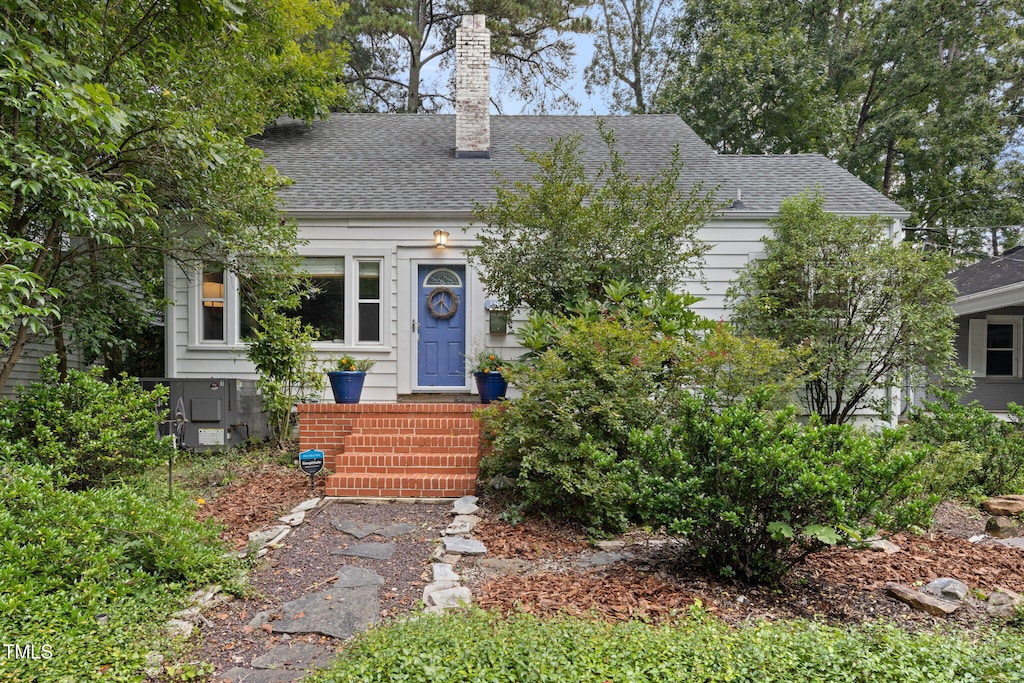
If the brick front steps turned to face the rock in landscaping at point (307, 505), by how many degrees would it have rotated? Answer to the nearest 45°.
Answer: approximately 45° to its right

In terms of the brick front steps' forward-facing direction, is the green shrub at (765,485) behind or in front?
in front

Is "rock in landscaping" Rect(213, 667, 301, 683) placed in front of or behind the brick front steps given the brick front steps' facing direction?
in front

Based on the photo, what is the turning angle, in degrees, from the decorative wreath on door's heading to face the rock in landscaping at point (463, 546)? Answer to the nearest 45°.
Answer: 0° — it already faces it

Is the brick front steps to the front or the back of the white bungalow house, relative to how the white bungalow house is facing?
to the front

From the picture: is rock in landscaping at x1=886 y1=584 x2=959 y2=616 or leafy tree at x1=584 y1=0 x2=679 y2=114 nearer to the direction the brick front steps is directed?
the rock in landscaping

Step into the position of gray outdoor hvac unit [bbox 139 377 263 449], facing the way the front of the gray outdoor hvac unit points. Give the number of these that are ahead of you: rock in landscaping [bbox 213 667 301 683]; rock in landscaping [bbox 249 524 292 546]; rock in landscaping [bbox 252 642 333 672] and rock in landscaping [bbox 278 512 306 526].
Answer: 4
